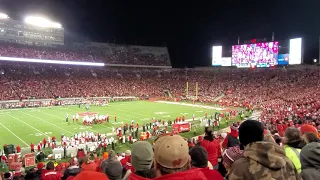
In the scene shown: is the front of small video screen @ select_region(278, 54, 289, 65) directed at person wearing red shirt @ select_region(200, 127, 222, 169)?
yes

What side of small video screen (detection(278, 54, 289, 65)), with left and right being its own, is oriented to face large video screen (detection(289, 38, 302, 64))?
left

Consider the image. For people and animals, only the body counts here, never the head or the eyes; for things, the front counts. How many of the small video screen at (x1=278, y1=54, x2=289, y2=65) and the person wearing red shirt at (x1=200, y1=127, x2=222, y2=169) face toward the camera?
1

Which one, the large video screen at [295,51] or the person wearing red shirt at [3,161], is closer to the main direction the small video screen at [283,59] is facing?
the person wearing red shirt

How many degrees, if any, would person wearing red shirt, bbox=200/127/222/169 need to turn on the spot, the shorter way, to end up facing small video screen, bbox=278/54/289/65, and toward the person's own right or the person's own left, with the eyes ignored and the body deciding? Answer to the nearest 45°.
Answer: approximately 45° to the person's own right

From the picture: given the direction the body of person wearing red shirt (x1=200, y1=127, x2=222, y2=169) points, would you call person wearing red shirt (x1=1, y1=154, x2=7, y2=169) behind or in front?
in front

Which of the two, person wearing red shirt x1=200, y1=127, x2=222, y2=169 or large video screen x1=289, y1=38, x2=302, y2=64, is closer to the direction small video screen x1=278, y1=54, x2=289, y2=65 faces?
the person wearing red shirt

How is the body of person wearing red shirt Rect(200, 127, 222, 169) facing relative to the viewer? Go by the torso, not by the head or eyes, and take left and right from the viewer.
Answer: facing away from the viewer and to the left of the viewer

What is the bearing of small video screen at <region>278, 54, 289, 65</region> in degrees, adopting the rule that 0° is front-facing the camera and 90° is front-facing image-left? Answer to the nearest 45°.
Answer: approximately 0°

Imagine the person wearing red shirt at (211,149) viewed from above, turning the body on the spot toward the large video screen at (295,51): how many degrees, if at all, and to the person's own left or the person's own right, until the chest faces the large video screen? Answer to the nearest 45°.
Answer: approximately 45° to the person's own right

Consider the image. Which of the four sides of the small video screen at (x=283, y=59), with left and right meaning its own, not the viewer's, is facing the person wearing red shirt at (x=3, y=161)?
front
